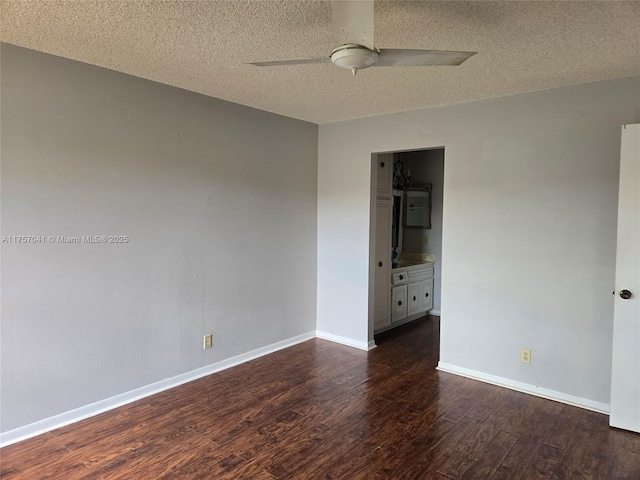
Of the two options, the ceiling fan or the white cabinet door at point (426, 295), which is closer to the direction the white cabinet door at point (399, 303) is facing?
the ceiling fan

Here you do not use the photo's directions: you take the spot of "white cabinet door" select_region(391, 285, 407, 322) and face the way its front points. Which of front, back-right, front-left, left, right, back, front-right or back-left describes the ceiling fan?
front-right

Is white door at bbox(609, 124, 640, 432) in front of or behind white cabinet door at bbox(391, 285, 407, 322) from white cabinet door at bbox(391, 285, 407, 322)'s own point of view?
in front

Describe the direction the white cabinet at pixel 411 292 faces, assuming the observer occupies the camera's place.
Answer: facing the viewer and to the right of the viewer

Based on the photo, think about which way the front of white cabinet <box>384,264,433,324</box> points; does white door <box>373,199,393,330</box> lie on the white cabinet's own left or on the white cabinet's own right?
on the white cabinet's own right

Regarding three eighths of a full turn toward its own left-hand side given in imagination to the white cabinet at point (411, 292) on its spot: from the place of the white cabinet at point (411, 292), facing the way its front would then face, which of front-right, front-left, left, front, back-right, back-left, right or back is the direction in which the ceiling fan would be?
back

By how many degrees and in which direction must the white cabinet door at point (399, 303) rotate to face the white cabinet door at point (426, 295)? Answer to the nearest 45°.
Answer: approximately 90° to its left
